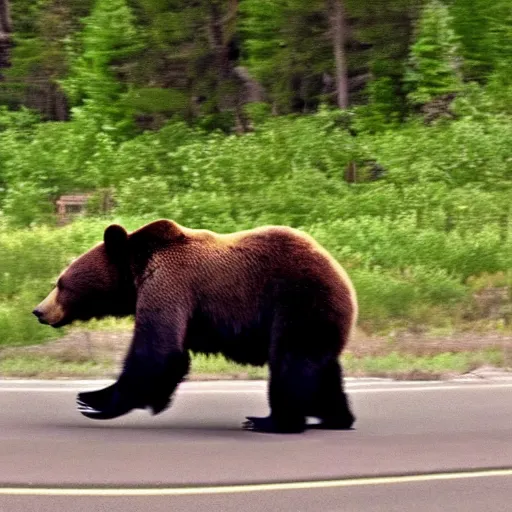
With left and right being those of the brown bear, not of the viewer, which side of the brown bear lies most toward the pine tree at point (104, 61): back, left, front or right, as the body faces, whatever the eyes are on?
right

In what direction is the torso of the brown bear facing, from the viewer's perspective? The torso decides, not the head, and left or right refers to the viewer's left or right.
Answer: facing to the left of the viewer

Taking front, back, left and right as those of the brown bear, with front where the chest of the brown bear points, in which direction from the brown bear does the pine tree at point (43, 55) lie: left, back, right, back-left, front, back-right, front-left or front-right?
right

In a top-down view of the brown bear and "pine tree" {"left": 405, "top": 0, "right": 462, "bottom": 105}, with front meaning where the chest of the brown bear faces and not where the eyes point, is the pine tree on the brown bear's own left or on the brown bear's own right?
on the brown bear's own right

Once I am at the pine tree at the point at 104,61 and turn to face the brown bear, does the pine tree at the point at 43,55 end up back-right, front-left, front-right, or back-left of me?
back-right
